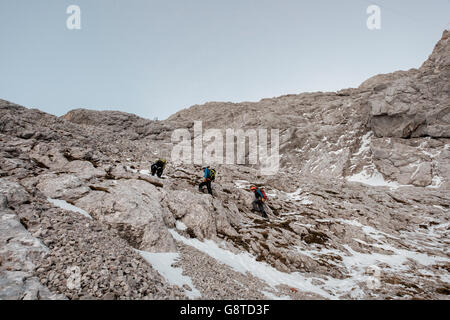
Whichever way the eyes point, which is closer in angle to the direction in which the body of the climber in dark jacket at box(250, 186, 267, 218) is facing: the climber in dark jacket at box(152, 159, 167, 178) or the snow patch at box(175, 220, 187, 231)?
the climber in dark jacket

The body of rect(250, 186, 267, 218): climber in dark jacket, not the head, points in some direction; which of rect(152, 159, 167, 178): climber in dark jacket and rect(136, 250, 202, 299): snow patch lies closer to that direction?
the climber in dark jacket

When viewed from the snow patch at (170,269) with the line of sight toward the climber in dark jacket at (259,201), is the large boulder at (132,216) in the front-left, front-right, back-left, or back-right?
front-left

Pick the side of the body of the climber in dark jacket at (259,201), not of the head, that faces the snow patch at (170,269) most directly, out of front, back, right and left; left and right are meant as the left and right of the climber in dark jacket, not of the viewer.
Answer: left

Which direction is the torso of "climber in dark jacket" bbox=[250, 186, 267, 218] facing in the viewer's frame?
to the viewer's left

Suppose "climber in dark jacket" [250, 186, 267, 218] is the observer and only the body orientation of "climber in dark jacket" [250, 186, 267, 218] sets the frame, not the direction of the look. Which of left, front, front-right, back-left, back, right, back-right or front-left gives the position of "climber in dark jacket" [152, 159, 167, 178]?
front

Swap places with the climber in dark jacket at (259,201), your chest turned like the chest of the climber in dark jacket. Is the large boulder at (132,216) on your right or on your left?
on your left

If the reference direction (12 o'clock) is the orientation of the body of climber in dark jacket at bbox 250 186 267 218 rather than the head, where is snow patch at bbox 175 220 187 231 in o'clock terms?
The snow patch is roughly at 10 o'clock from the climber in dark jacket.

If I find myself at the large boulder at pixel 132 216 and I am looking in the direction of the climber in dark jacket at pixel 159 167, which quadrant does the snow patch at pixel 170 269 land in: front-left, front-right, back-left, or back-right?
back-right

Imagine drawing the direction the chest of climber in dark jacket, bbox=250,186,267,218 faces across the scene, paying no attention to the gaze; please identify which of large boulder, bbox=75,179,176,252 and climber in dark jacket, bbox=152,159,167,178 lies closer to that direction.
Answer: the climber in dark jacket
